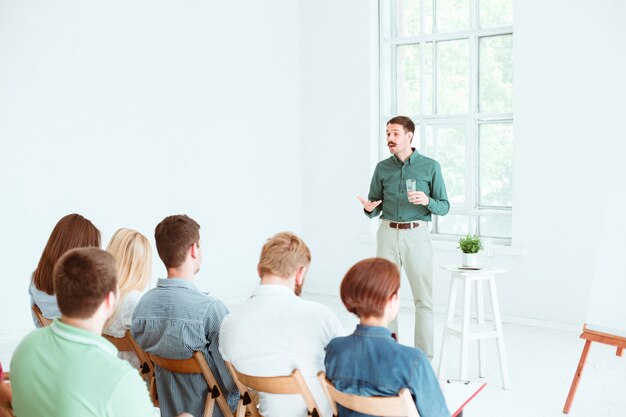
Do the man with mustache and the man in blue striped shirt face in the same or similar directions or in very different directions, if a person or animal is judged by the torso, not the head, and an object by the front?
very different directions

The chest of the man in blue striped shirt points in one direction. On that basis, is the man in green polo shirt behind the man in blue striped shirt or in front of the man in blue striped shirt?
behind

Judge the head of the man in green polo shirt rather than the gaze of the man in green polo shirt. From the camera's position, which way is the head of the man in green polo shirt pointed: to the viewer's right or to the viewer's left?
to the viewer's right

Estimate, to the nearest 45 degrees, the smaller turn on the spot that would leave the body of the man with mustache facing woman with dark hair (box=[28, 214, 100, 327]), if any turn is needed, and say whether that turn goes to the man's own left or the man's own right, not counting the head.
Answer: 0° — they already face them

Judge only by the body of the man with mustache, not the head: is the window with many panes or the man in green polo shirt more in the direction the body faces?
the man in green polo shirt

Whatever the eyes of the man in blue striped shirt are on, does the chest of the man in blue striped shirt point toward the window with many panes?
yes

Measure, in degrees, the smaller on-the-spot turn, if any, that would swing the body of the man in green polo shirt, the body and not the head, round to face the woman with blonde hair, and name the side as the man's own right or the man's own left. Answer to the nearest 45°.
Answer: approximately 45° to the man's own left

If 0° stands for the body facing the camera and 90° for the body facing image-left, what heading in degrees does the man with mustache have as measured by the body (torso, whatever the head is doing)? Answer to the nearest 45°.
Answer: approximately 45°

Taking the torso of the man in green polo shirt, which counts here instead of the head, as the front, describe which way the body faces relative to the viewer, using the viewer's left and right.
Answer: facing away from the viewer and to the right of the viewer

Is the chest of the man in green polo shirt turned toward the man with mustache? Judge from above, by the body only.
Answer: yes

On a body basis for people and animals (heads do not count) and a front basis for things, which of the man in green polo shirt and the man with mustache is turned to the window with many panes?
the man in green polo shirt

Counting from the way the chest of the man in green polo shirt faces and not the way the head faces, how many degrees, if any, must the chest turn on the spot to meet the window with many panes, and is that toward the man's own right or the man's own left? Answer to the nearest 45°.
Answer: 0° — they already face it

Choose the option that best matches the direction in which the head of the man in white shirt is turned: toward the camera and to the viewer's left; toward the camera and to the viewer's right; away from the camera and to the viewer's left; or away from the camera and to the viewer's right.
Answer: away from the camera and to the viewer's right
